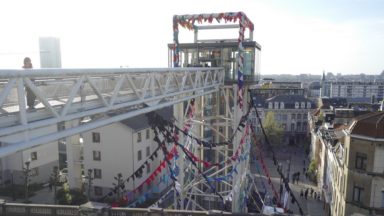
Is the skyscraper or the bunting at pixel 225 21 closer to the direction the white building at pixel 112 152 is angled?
the bunting

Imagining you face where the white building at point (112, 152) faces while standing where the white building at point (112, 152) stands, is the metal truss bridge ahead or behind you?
ahead

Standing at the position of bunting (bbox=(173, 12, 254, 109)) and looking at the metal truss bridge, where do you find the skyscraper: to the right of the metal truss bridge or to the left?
right
